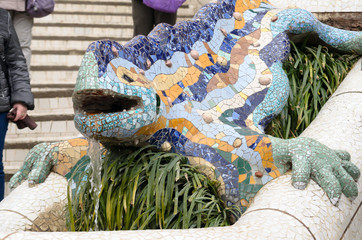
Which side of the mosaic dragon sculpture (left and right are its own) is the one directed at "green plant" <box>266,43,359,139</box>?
back

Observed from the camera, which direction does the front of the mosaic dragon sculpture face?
facing the viewer and to the left of the viewer

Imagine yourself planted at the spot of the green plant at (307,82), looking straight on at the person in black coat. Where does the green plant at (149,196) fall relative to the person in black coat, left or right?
left

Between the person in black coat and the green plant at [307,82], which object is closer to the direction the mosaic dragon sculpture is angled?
the person in black coat
